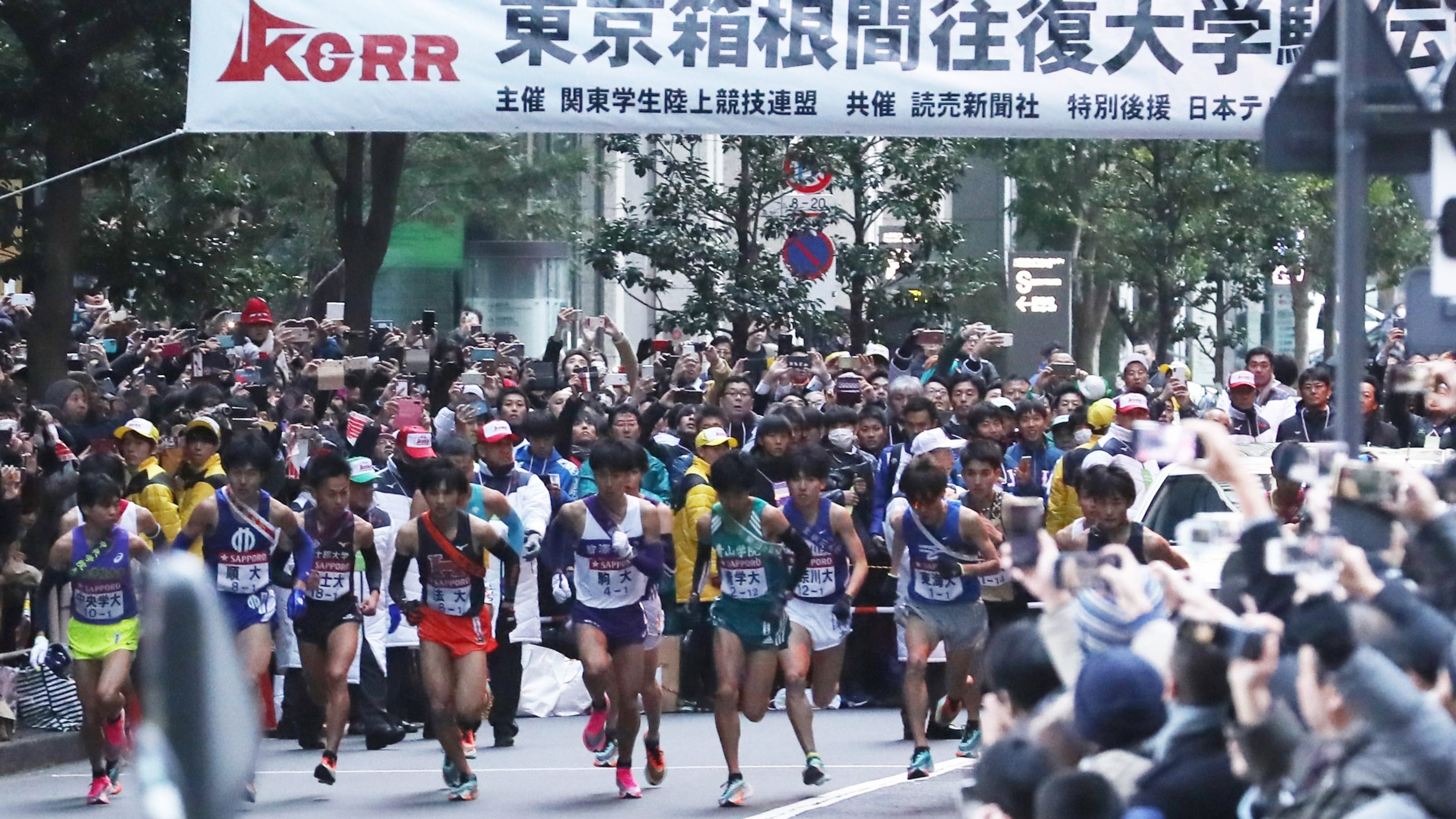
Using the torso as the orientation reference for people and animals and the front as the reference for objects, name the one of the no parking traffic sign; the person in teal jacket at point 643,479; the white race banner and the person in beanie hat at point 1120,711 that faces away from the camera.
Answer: the person in beanie hat

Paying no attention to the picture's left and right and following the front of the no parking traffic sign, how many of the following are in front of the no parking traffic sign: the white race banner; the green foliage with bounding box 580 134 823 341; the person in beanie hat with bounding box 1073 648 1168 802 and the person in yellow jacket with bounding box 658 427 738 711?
3

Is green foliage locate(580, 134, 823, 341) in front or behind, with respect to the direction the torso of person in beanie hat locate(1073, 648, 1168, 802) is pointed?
in front

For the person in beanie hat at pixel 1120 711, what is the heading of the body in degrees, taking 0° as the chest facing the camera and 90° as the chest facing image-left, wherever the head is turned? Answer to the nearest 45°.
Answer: approximately 180°

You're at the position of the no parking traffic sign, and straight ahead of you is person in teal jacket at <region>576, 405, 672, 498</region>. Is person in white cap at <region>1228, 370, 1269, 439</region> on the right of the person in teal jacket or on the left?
left

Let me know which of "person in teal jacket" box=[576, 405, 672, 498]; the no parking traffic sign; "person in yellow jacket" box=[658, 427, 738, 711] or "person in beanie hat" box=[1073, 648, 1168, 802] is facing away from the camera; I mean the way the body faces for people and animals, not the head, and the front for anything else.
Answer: the person in beanie hat

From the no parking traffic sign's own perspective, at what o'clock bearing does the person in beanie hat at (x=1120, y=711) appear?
The person in beanie hat is roughly at 12 o'clock from the no parking traffic sign.

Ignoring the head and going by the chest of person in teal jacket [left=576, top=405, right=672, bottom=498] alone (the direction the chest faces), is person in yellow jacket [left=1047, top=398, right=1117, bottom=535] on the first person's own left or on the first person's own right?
on the first person's own left
